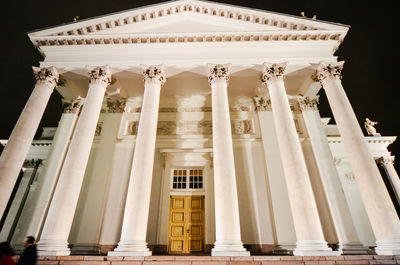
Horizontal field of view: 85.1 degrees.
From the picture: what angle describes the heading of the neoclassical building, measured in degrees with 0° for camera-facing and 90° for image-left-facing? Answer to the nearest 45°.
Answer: approximately 0°

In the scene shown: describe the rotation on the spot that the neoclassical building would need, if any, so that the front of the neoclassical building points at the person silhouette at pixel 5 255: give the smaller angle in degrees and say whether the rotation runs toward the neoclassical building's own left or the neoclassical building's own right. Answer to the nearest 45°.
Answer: approximately 45° to the neoclassical building's own right

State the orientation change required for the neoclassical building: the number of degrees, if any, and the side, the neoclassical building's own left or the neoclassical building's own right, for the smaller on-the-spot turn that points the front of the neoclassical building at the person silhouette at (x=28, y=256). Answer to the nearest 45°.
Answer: approximately 45° to the neoclassical building's own right
